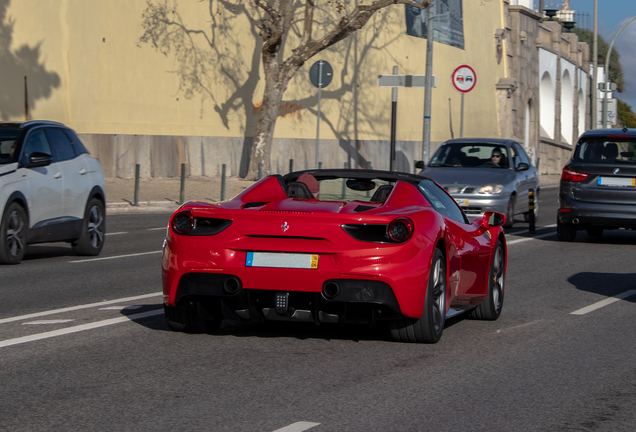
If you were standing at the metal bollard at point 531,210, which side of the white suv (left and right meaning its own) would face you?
back

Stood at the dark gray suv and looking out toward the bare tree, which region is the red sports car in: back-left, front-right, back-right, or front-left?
back-left

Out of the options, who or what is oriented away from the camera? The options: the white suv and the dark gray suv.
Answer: the dark gray suv

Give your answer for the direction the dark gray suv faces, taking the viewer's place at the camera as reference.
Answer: facing away from the viewer

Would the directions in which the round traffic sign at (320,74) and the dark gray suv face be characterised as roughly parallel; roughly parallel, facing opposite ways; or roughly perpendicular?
roughly parallel

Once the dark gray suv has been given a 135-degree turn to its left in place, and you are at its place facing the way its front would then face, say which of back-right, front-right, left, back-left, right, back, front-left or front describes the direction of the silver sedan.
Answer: right

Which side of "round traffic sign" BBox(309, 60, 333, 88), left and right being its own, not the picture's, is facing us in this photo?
back

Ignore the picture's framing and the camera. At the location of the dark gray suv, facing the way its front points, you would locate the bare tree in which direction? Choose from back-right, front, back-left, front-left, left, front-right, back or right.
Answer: front-left
